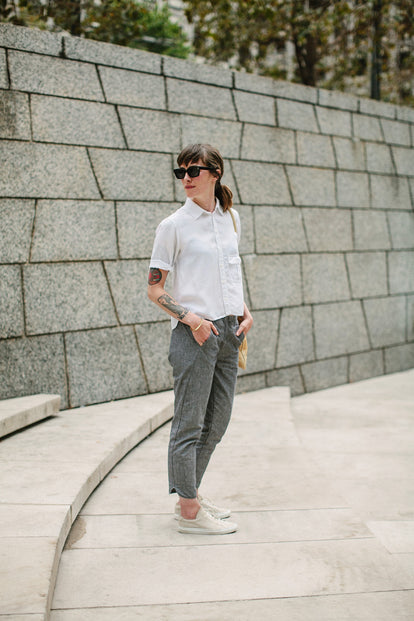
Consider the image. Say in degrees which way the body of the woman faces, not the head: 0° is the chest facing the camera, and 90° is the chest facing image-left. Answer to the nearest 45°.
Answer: approximately 315°

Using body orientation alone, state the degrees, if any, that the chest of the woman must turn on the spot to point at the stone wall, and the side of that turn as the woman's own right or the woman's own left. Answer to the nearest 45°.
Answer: approximately 135° to the woman's own left
